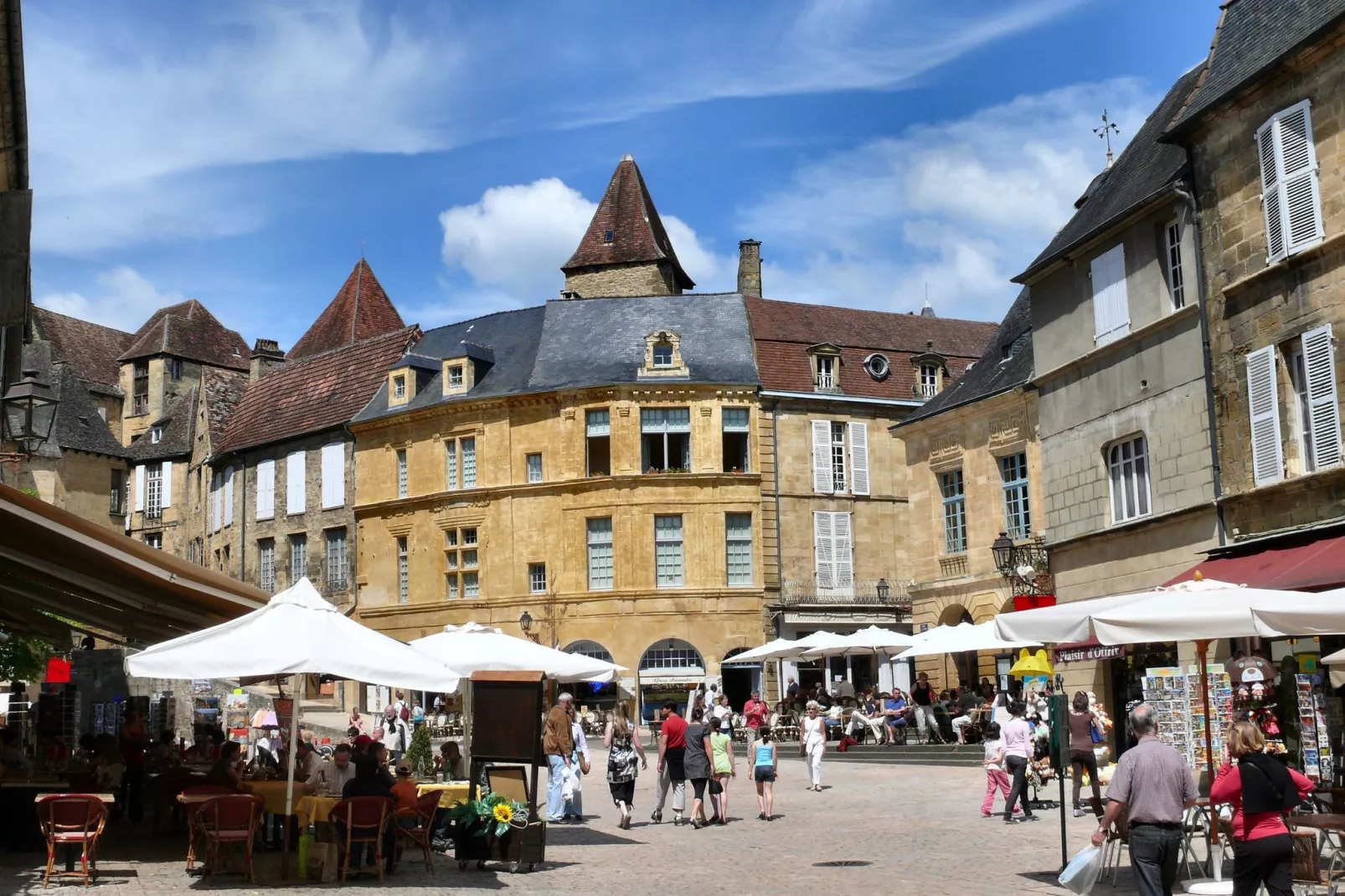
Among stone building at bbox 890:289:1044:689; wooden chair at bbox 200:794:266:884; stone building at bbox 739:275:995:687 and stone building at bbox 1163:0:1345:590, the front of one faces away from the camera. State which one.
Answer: the wooden chair

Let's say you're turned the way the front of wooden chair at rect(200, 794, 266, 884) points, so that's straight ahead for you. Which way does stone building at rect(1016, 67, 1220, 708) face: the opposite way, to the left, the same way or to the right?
to the left

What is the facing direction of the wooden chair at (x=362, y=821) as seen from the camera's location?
facing away from the viewer

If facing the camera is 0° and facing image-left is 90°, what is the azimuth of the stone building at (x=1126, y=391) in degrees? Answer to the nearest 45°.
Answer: approximately 45°

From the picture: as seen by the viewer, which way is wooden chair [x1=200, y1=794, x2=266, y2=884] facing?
away from the camera

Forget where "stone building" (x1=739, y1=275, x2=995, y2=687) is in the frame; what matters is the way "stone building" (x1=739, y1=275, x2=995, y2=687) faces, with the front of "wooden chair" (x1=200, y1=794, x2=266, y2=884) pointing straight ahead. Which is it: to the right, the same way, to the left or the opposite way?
the opposite way

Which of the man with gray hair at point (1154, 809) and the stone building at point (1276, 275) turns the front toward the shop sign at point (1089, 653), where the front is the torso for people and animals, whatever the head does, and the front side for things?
the man with gray hair
